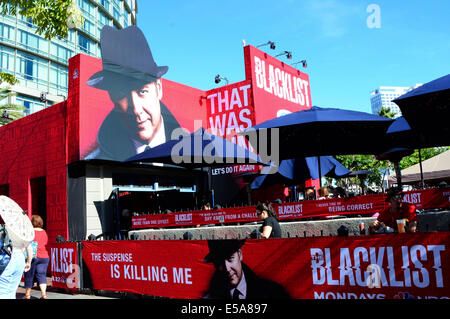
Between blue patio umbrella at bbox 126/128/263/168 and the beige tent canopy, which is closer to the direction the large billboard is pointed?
the blue patio umbrella

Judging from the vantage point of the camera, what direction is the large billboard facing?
facing the viewer and to the right of the viewer

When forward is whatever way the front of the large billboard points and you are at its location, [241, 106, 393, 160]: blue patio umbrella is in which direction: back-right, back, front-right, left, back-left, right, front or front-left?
front

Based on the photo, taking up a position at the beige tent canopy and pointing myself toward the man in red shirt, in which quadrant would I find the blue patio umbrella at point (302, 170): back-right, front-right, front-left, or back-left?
front-right

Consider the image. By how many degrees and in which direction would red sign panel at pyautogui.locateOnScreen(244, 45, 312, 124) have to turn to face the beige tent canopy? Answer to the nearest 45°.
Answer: approximately 45° to its left

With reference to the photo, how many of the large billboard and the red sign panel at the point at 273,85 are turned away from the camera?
0

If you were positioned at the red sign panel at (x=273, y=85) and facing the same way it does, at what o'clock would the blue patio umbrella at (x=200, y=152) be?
The blue patio umbrella is roughly at 2 o'clock from the red sign panel.

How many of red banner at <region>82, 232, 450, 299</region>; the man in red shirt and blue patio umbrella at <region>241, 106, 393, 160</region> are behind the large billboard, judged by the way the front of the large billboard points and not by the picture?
0

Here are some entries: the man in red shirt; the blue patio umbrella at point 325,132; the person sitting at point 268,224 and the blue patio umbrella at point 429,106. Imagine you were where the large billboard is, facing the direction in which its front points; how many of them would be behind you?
0

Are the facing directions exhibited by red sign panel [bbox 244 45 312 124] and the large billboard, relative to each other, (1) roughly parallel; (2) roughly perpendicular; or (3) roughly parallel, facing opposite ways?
roughly parallel

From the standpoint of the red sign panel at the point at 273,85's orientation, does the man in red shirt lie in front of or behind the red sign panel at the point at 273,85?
in front

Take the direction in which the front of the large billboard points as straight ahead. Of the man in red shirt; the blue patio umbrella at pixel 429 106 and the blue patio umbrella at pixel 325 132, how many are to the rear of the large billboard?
0

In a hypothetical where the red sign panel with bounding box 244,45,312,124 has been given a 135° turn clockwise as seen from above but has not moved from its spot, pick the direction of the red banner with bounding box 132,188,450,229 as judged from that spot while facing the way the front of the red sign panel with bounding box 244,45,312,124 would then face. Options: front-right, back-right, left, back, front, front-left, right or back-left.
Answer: left

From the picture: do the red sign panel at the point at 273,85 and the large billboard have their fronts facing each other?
no

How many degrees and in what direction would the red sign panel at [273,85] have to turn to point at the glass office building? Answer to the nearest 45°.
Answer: approximately 180°

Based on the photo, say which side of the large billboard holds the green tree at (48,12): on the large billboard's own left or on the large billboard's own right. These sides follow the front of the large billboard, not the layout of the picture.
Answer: on the large billboard's own right
